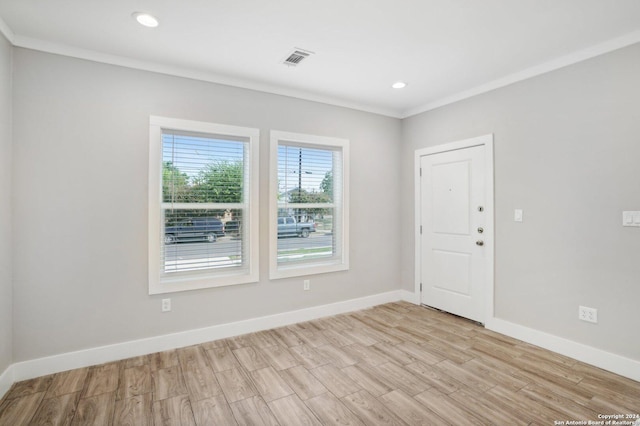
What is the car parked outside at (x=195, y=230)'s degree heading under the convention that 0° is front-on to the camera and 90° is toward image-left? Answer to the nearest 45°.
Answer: approximately 90°

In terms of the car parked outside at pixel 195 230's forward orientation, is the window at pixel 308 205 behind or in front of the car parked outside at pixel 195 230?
behind

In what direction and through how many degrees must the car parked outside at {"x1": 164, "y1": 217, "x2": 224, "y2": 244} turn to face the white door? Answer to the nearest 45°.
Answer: approximately 90° to its left
